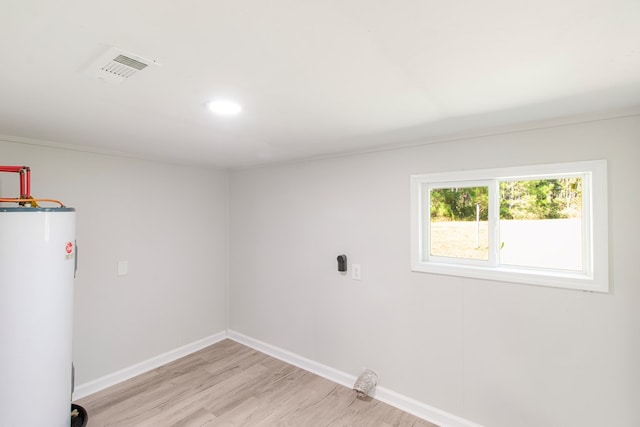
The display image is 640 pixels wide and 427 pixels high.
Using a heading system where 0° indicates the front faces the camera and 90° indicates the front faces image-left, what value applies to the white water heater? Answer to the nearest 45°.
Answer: approximately 270°

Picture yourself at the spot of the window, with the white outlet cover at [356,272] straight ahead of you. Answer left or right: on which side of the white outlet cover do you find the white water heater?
left

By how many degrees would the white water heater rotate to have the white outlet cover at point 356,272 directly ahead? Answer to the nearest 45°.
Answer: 0° — it already faces it

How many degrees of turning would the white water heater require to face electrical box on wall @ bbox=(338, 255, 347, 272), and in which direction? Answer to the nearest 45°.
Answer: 0° — it already faces it
